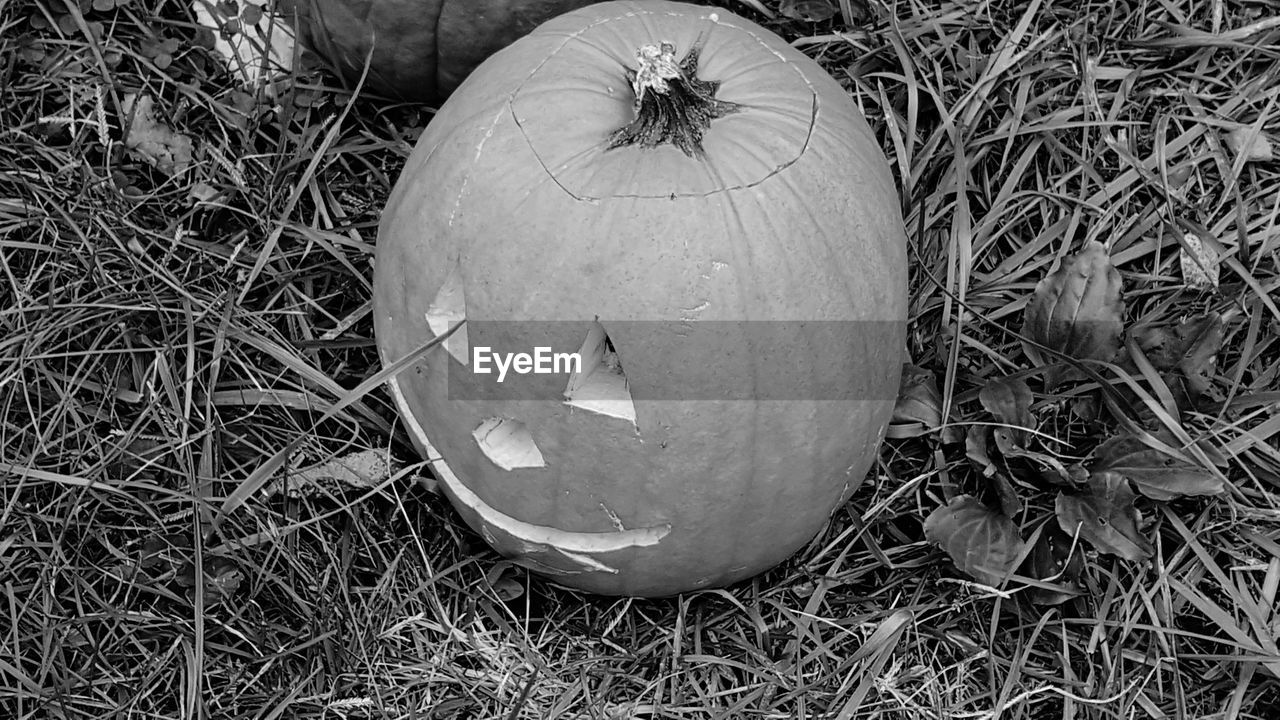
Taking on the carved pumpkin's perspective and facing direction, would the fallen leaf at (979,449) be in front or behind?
behind

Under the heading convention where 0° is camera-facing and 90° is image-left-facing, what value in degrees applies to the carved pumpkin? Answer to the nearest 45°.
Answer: approximately 45°

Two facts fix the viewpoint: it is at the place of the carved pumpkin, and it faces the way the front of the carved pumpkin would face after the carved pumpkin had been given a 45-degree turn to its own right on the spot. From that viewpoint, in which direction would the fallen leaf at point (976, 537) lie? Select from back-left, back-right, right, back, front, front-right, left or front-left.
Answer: back

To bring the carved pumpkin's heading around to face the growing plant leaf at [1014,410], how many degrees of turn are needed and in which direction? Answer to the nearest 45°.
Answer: approximately 135° to its left

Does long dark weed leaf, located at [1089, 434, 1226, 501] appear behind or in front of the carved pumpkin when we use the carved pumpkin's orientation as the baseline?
behind

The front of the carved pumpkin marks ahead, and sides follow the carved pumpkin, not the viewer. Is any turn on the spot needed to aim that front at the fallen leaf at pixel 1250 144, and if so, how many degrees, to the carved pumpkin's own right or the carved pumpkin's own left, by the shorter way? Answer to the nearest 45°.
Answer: approximately 180°

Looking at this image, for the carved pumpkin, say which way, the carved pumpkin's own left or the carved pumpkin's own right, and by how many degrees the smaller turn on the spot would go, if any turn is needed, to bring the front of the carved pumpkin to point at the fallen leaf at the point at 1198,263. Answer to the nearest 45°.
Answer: approximately 180°
